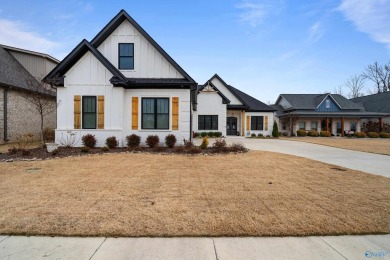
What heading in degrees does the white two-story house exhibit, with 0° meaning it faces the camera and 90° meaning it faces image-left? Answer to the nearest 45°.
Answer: approximately 0°

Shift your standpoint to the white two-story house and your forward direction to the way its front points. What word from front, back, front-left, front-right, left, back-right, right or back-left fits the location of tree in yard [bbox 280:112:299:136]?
back-left

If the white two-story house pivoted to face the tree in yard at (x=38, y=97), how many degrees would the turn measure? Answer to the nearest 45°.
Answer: approximately 135° to its right

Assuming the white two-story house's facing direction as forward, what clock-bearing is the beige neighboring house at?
The beige neighboring house is roughly at 4 o'clock from the white two-story house.

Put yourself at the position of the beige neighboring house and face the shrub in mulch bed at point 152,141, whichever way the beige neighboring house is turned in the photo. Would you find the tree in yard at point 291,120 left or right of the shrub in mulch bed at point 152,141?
left

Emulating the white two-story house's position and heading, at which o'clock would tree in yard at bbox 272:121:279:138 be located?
The tree in yard is roughly at 8 o'clock from the white two-story house.

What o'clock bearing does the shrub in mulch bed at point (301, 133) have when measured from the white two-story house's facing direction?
The shrub in mulch bed is roughly at 8 o'clock from the white two-story house.
